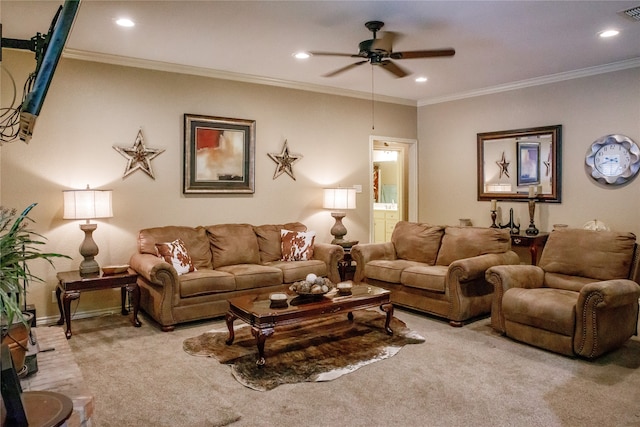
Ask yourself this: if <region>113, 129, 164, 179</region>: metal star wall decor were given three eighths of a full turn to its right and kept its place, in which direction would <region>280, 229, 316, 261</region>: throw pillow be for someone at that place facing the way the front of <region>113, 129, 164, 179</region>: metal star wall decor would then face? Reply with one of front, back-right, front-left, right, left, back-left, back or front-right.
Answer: back-right

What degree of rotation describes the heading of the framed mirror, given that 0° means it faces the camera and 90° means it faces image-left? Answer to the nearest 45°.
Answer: approximately 45°

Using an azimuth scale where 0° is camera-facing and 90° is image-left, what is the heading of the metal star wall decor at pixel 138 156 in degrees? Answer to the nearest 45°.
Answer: approximately 0°

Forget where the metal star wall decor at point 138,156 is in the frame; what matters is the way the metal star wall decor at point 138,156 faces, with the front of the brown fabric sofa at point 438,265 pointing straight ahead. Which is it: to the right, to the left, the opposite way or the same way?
to the left

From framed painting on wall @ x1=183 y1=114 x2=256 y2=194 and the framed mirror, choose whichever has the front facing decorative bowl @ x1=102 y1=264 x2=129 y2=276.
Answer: the framed mirror

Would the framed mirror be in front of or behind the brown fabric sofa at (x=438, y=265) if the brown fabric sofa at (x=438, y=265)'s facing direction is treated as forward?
behind
